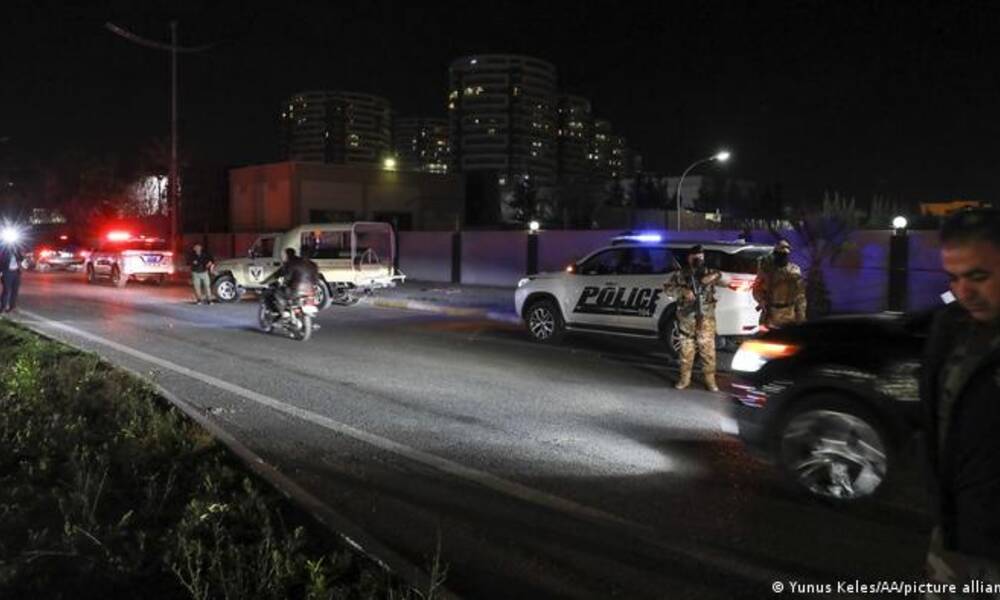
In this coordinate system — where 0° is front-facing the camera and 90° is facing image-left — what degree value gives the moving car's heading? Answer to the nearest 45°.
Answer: approximately 90°

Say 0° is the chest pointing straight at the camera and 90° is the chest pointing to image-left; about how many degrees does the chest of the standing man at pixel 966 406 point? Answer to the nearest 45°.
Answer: approximately 45°

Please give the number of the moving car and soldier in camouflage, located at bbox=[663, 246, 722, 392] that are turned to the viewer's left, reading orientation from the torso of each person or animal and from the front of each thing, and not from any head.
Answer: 1

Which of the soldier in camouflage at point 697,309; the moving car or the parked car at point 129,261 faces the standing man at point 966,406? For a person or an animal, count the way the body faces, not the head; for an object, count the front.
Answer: the soldier in camouflage

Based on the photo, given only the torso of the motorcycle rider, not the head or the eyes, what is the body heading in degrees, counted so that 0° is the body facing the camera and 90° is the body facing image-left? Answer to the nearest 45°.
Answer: approximately 135°

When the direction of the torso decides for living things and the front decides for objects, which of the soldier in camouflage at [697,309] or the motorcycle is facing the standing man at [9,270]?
the motorcycle

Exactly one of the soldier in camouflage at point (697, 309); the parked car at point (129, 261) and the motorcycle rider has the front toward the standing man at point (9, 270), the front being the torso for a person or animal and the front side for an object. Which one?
the motorcycle rider

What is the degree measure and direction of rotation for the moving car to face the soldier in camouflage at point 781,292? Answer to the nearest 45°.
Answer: approximately 90° to its right
